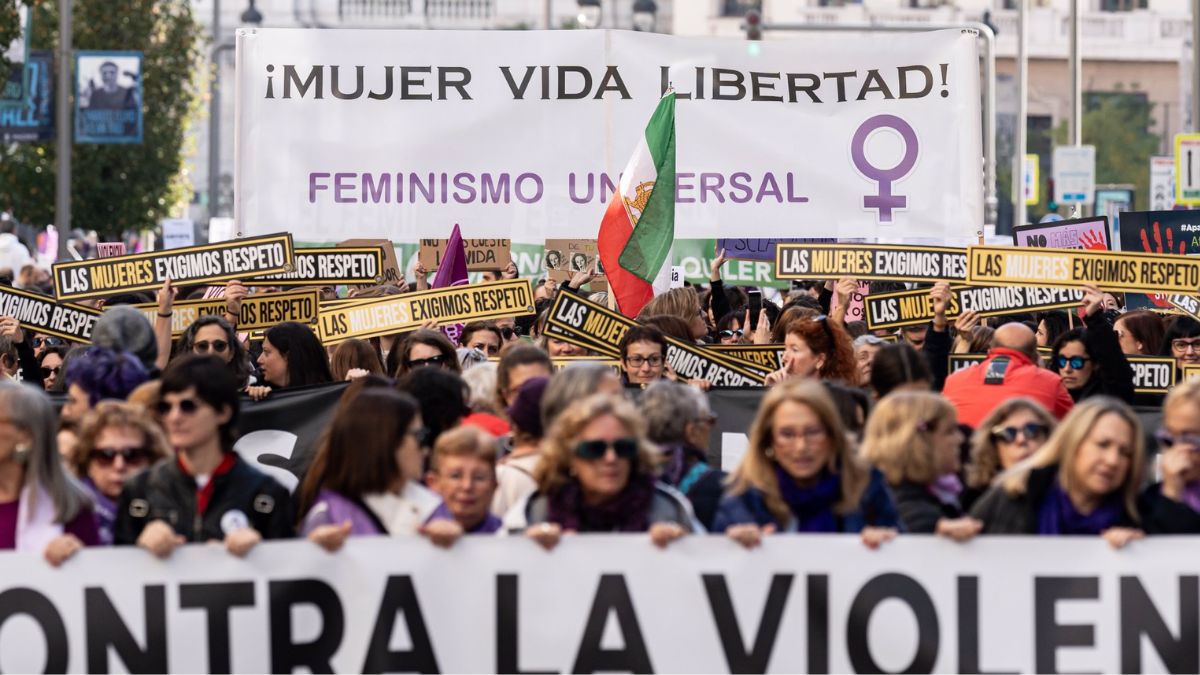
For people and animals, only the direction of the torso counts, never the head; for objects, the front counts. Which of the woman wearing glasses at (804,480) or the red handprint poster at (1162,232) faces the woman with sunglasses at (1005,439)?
the red handprint poster

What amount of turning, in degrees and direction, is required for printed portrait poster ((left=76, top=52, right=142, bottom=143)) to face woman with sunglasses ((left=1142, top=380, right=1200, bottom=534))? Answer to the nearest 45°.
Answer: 0° — it already faces them

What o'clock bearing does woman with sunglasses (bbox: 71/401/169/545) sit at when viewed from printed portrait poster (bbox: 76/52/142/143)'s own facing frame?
The woman with sunglasses is roughly at 12 o'clock from the printed portrait poster.

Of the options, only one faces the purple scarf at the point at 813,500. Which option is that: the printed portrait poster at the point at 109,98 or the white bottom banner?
the printed portrait poster

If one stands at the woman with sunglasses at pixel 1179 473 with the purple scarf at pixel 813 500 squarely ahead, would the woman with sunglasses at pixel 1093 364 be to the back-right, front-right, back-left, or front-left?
back-right

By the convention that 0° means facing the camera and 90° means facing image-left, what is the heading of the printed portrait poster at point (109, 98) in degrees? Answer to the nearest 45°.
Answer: approximately 0°

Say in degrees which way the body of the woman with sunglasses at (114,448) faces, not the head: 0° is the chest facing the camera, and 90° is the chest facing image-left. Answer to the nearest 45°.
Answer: approximately 0°
